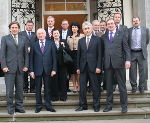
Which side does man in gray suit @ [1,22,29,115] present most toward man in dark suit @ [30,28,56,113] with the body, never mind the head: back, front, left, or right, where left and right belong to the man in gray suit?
left

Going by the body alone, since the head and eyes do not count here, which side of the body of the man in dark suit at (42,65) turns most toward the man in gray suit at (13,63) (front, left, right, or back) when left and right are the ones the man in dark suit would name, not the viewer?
right

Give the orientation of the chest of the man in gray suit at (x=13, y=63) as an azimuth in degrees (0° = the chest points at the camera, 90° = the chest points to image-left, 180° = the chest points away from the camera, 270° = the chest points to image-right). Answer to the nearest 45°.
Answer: approximately 0°

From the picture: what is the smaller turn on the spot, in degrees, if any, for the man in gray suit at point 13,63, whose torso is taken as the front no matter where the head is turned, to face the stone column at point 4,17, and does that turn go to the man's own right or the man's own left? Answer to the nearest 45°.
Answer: approximately 180°

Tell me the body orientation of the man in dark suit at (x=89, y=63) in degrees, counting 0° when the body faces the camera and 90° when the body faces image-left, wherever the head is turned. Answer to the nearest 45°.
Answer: approximately 0°

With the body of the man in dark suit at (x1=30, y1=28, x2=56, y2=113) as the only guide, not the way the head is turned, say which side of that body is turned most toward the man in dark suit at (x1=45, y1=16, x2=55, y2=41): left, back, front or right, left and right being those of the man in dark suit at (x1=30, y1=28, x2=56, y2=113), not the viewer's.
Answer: back

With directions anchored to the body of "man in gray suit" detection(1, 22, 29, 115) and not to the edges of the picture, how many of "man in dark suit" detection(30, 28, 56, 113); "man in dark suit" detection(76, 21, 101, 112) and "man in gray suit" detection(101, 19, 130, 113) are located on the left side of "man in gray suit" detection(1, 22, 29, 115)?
3

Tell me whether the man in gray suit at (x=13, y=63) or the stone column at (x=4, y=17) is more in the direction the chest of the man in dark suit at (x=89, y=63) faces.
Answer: the man in gray suit

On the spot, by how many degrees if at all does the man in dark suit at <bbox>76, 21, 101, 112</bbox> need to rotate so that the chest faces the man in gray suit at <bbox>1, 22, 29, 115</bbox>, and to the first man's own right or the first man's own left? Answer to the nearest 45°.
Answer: approximately 90° to the first man's own right
